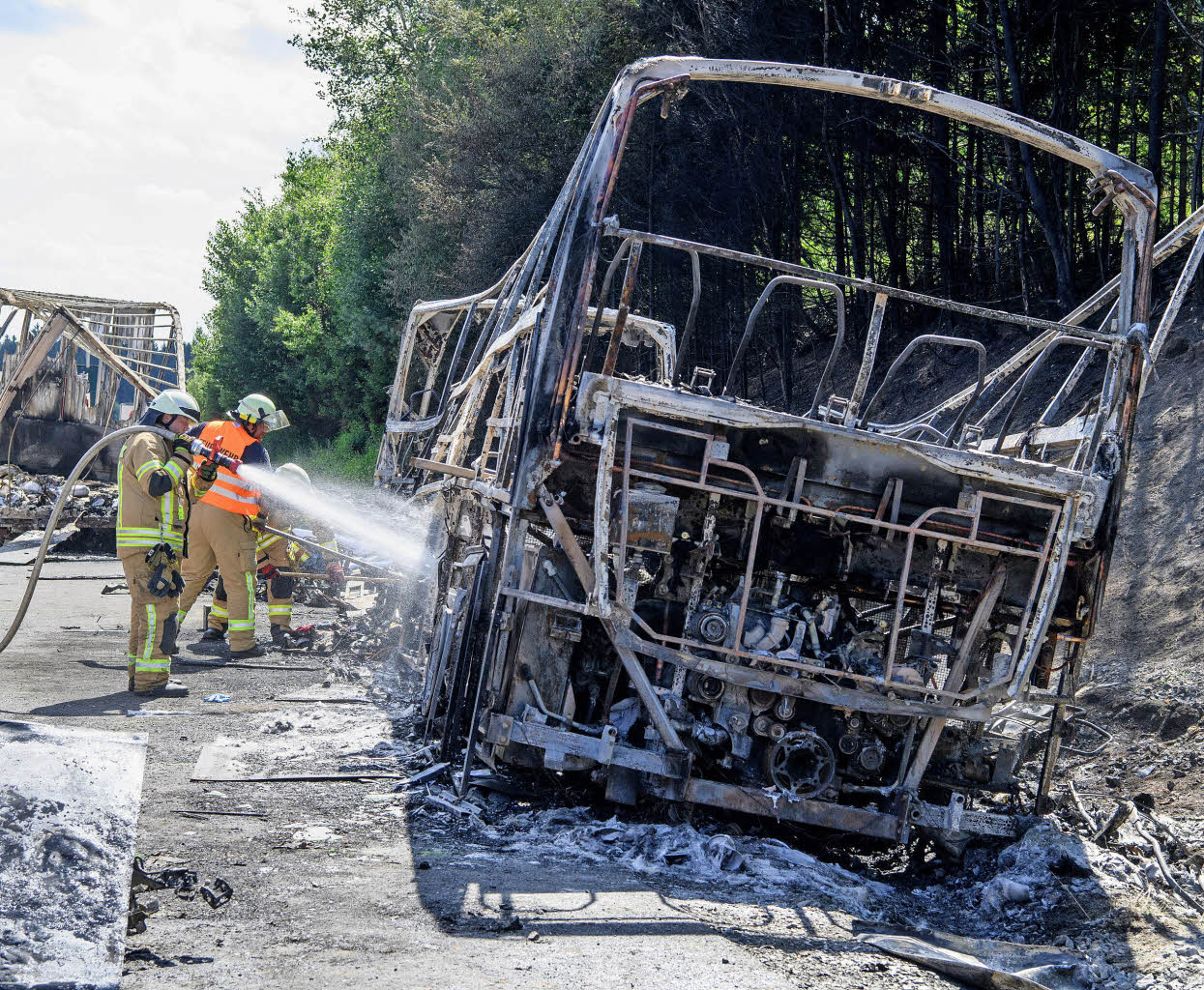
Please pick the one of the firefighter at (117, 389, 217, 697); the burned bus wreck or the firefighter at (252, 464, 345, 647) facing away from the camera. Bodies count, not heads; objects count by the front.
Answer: the burned bus wreck

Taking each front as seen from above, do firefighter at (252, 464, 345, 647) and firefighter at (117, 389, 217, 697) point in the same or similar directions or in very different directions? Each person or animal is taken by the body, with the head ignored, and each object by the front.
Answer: same or similar directions

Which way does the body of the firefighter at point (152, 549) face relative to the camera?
to the viewer's right

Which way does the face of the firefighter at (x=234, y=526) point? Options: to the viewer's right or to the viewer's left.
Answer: to the viewer's right

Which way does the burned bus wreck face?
away from the camera

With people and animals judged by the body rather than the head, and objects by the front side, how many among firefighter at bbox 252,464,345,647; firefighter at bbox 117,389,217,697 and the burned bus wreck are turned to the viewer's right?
2

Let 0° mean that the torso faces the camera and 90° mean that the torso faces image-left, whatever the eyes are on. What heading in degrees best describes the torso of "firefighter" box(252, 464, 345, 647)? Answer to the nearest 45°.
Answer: approximately 270°

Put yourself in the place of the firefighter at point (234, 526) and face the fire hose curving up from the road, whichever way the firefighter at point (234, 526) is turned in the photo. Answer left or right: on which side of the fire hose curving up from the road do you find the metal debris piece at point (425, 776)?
left

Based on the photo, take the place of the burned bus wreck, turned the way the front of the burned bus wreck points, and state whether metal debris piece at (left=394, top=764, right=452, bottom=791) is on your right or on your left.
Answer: on your left
